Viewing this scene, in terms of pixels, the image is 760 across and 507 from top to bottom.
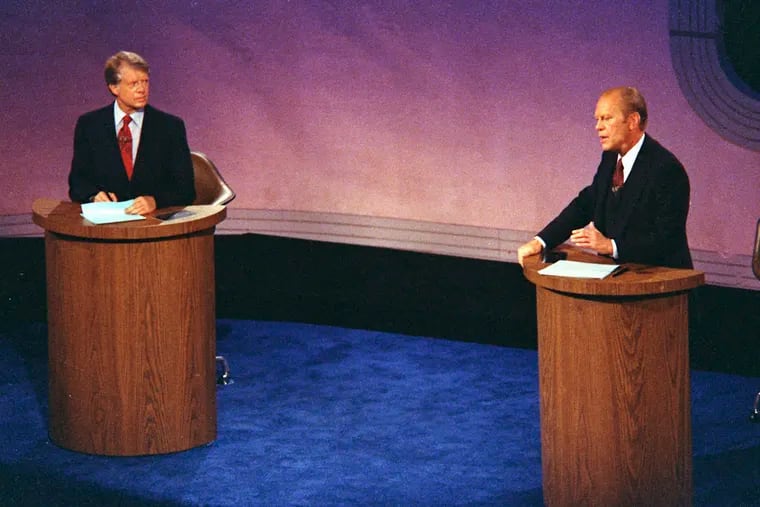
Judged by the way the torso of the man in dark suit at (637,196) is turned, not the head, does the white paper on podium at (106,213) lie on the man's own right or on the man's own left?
on the man's own right

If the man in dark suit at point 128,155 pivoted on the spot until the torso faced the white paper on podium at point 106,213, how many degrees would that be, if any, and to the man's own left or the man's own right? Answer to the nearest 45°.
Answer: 0° — they already face it

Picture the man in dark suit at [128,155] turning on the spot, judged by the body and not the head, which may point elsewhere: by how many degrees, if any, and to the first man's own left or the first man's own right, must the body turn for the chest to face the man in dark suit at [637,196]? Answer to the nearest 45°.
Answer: approximately 45° to the first man's own left

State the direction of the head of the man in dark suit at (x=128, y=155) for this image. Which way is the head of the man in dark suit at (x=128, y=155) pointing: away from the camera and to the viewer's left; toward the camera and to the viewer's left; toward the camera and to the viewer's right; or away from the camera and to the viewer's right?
toward the camera and to the viewer's right

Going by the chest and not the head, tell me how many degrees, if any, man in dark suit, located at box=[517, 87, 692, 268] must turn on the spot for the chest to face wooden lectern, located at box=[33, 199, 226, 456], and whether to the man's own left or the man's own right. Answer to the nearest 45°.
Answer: approximately 45° to the man's own right

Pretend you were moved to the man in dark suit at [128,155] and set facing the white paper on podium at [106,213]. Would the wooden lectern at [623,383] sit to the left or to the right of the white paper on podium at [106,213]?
left

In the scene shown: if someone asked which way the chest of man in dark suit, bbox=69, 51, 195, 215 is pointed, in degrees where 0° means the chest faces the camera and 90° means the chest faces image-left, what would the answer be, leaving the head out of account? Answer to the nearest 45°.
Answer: approximately 0°
